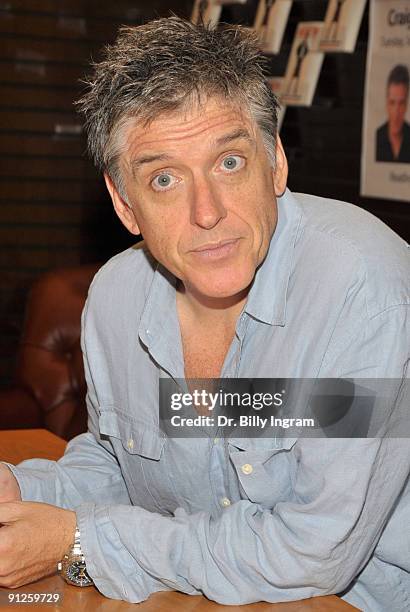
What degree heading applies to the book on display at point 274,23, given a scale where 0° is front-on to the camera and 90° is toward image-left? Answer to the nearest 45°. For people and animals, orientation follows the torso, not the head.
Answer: approximately 0°

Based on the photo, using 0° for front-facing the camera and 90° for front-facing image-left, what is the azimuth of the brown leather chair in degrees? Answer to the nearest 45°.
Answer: approximately 45°

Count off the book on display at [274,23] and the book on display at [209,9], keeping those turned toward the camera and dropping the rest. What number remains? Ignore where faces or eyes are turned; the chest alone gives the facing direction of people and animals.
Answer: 2

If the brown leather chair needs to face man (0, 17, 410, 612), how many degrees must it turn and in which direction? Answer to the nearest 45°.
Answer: approximately 45° to its left

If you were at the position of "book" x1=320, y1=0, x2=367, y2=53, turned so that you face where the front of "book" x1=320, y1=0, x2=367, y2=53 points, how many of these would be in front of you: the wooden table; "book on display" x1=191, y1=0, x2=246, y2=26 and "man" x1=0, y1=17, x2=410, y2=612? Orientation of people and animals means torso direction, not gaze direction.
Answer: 2

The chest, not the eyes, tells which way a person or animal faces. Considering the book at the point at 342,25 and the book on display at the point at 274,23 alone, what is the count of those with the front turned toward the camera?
2
